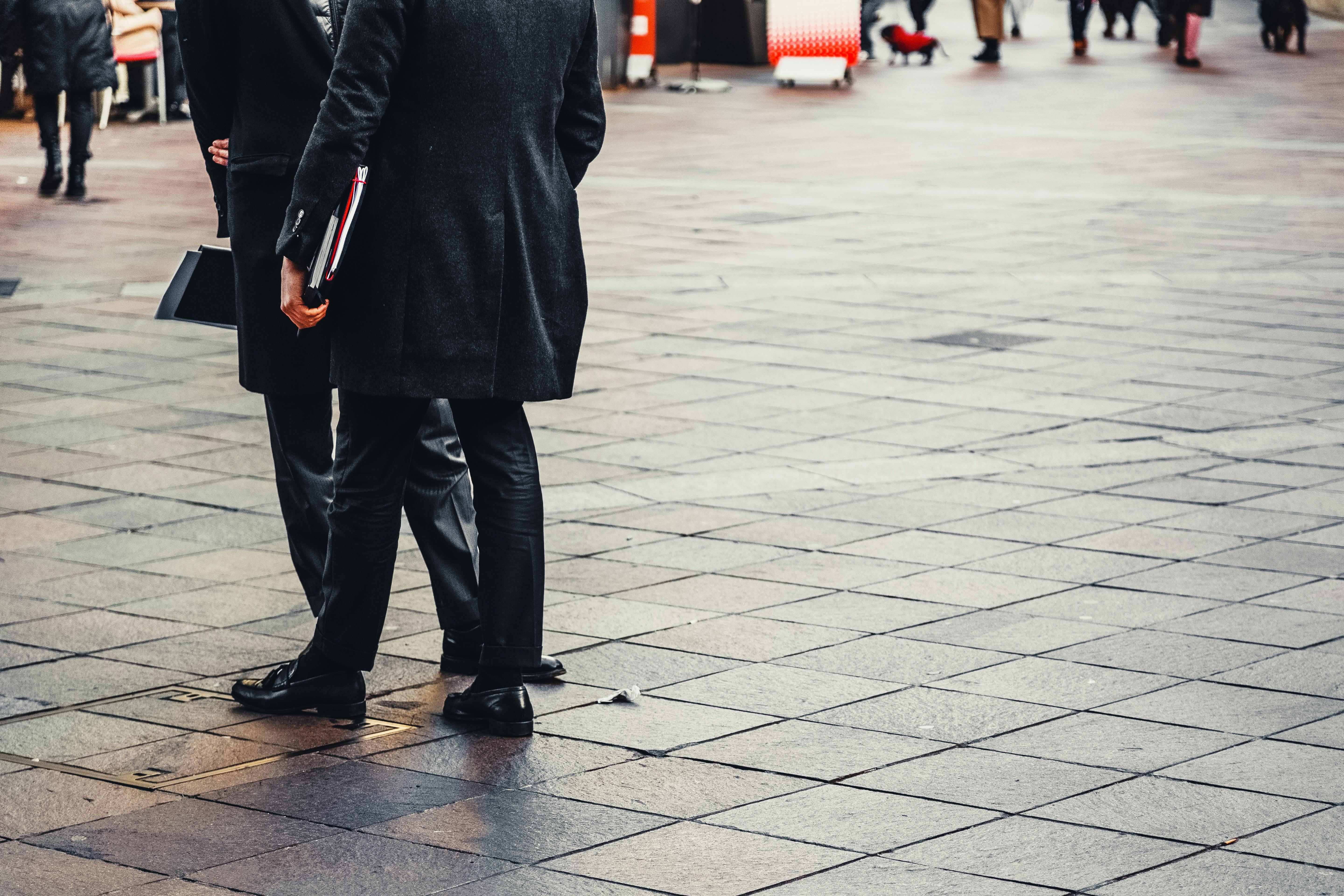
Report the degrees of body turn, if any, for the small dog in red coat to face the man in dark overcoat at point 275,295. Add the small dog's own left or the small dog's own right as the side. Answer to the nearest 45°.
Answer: approximately 90° to the small dog's own left

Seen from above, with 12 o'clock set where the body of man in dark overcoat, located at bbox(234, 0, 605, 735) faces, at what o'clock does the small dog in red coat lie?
The small dog in red coat is roughly at 2 o'clock from the man in dark overcoat.

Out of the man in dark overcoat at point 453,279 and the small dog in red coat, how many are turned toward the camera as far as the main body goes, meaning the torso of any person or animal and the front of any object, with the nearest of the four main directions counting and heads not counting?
0

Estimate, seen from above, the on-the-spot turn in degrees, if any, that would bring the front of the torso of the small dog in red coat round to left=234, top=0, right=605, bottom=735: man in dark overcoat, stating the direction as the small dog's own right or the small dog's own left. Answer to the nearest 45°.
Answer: approximately 90° to the small dog's own left

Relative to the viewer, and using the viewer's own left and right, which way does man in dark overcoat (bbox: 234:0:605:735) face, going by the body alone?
facing away from the viewer and to the left of the viewer
